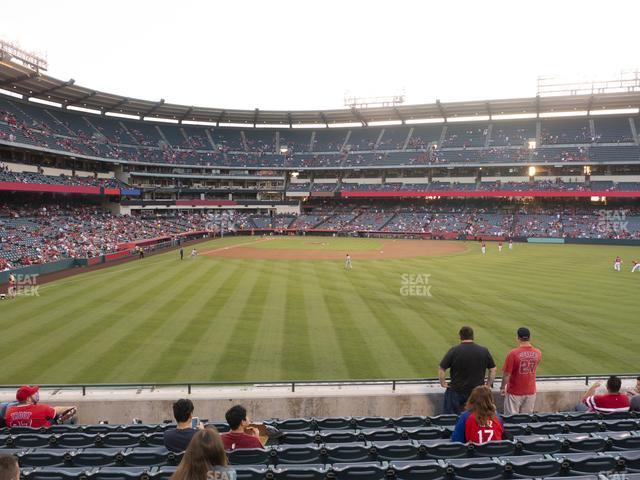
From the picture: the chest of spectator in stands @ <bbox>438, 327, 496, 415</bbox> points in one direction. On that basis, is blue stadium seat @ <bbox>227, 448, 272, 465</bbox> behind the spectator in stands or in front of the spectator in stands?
behind

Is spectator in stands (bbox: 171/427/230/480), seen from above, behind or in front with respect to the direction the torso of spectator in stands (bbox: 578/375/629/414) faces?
behind

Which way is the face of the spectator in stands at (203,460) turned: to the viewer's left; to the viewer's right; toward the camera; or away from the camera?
away from the camera

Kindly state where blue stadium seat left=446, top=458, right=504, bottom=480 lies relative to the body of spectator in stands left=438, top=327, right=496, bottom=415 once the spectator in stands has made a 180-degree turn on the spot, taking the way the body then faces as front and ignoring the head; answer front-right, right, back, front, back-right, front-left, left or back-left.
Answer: front

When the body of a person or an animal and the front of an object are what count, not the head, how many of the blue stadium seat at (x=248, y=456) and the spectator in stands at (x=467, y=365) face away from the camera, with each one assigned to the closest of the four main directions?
2

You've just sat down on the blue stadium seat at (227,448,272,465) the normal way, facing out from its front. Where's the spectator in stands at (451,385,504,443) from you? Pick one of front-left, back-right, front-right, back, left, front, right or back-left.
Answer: right

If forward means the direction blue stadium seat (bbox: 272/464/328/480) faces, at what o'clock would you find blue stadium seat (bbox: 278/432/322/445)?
blue stadium seat (bbox: 278/432/322/445) is roughly at 12 o'clock from blue stadium seat (bbox: 272/464/328/480).

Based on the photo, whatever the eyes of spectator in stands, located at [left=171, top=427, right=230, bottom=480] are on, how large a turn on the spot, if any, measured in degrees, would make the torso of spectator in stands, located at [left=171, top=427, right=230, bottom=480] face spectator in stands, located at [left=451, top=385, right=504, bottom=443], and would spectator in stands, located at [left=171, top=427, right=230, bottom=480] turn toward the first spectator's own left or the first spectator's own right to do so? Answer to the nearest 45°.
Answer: approximately 45° to the first spectator's own right

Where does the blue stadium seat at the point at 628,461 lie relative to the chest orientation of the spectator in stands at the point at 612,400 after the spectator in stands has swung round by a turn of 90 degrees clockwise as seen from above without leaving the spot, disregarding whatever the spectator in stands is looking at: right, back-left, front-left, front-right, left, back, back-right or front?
right

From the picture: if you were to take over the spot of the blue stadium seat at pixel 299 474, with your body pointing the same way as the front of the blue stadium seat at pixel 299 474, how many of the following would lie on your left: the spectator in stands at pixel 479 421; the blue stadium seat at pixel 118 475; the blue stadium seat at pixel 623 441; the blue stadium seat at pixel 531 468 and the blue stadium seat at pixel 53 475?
2

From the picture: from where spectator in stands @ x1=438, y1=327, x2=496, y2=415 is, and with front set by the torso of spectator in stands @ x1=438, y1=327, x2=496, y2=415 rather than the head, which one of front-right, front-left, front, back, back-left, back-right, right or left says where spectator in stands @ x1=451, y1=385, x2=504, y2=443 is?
back

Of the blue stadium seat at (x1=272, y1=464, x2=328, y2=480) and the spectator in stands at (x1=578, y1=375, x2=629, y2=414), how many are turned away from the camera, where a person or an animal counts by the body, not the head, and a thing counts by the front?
2

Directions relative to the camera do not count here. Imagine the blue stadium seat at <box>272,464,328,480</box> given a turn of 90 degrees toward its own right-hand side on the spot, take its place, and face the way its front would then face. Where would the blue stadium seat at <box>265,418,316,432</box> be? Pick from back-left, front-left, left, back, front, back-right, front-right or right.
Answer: left

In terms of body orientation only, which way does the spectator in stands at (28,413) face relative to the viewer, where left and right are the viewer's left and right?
facing away from the viewer and to the right of the viewer

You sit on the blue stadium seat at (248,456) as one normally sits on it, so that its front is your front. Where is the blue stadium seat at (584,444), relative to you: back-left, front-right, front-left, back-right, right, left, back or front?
right

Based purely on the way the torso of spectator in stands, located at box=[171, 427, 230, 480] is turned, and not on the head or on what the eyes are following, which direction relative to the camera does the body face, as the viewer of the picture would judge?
away from the camera

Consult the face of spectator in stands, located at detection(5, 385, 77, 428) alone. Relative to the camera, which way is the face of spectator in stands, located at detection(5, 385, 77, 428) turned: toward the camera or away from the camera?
away from the camera

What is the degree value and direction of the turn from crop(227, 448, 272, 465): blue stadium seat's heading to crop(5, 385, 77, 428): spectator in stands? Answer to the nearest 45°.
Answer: approximately 45° to its left

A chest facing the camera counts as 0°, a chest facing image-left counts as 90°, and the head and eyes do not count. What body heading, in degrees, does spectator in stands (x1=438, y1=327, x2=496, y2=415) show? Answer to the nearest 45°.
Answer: approximately 180°

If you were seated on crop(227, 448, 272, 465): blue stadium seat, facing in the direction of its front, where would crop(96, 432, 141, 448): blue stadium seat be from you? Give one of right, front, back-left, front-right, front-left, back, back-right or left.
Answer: front-left

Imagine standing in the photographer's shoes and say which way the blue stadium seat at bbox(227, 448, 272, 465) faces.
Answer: facing away from the viewer
